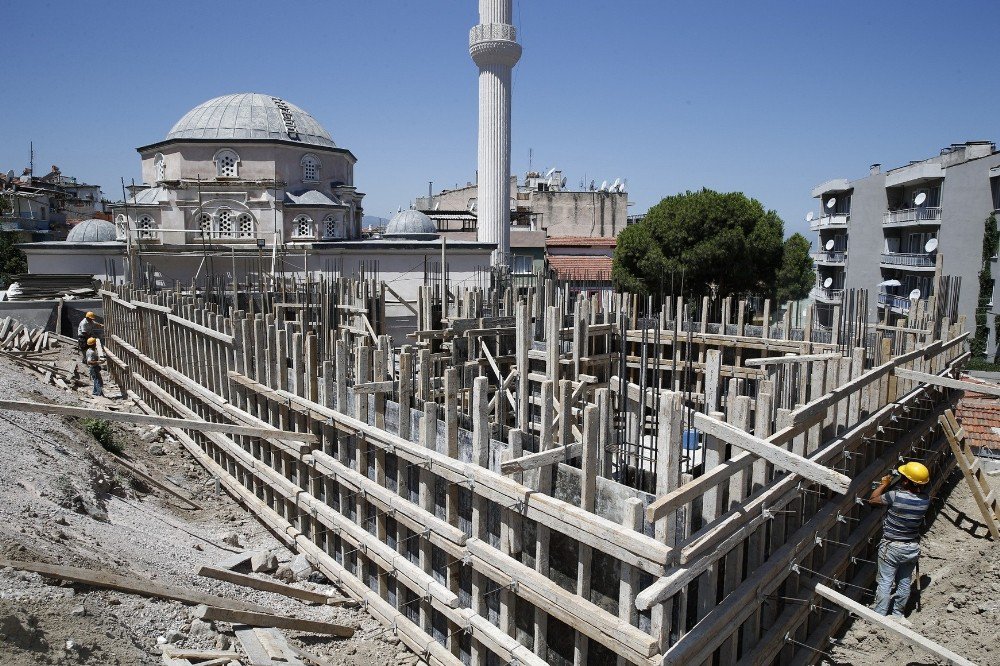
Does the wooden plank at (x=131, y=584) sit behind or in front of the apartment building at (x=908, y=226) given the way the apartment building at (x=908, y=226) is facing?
in front

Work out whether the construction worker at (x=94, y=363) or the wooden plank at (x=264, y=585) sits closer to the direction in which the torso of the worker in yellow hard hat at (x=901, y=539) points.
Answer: the construction worker

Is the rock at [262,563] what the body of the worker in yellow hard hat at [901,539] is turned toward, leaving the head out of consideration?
no

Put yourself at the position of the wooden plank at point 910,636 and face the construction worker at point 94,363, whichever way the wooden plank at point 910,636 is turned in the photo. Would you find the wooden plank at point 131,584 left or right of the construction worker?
left

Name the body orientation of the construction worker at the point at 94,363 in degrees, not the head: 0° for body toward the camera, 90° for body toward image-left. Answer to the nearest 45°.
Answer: approximately 270°

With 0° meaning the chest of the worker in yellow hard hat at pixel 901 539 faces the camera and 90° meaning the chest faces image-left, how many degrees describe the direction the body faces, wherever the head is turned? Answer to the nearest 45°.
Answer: approximately 135°

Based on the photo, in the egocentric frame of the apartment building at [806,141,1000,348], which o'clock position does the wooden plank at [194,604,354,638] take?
The wooden plank is roughly at 11 o'clock from the apartment building.

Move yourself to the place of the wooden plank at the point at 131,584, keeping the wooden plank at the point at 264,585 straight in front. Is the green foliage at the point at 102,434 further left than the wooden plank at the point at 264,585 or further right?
left

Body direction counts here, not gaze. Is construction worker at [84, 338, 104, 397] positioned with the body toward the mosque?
no

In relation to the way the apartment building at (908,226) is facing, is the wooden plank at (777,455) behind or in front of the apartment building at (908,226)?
in front

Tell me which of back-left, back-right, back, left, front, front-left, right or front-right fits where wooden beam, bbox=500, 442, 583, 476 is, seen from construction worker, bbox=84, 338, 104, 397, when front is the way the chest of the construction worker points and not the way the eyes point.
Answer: right

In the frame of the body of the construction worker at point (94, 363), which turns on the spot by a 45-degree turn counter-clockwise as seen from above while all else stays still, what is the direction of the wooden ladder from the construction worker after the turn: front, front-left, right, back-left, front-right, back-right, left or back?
right

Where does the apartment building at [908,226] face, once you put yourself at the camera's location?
facing the viewer and to the left of the viewer

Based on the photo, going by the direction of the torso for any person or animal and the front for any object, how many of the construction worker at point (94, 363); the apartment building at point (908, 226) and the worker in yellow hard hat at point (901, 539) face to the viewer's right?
1

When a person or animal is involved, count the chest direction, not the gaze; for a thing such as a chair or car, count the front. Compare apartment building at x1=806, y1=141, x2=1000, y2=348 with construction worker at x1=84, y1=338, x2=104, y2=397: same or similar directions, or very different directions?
very different directions

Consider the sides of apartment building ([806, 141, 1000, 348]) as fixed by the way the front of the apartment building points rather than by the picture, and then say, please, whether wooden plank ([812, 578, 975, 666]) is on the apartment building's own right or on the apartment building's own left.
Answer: on the apartment building's own left

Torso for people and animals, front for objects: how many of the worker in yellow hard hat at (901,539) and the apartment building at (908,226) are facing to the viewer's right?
0
